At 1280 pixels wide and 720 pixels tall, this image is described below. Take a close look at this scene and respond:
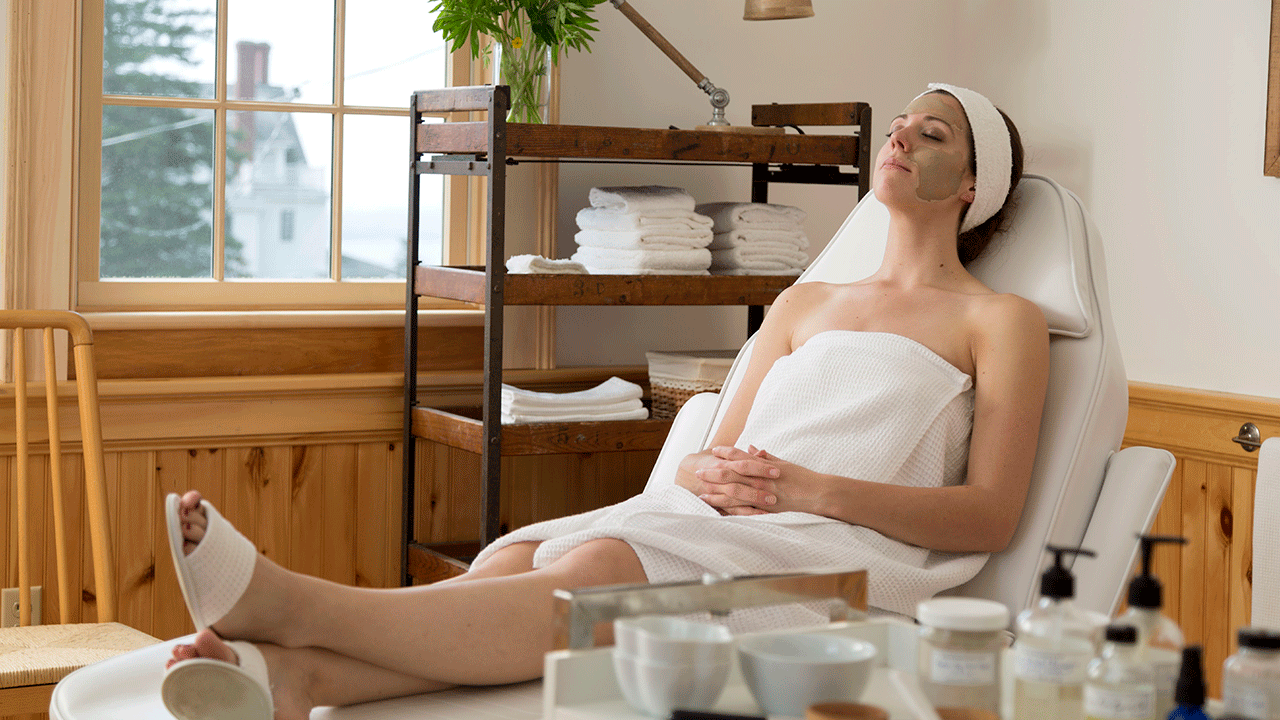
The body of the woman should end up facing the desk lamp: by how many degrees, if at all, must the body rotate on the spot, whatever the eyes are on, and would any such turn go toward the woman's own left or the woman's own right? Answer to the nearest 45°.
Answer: approximately 135° to the woman's own right

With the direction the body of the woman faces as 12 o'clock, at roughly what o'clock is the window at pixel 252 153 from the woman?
The window is roughly at 3 o'clock from the woman.

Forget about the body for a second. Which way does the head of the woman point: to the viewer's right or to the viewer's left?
to the viewer's left

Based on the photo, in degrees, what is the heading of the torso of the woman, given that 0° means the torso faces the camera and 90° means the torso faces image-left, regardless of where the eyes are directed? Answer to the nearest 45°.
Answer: approximately 45°

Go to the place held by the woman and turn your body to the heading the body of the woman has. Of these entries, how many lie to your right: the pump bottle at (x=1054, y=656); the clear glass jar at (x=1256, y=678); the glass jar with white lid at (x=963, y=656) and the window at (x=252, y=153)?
1

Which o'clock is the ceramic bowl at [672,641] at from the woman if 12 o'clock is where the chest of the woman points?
The ceramic bowl is roughly at 11 o'clock from the woman.

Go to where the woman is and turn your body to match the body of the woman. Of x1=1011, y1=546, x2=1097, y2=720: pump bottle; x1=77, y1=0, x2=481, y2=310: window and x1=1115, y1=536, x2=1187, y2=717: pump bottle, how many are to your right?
1

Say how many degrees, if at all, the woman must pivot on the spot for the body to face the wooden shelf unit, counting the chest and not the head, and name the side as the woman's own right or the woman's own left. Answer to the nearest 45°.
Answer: approximately 90° to the woman's own right

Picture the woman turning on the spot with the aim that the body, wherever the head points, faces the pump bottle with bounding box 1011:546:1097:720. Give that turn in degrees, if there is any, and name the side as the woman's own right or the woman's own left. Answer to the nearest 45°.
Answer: approximately 45° to the woman's own left

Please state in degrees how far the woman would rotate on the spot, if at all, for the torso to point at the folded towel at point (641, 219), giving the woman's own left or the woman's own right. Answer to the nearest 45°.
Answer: approximately 135° to the woman's own right

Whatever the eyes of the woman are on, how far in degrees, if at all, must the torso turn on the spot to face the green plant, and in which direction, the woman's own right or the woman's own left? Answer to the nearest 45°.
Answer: approximately 90° to the woman's own right
